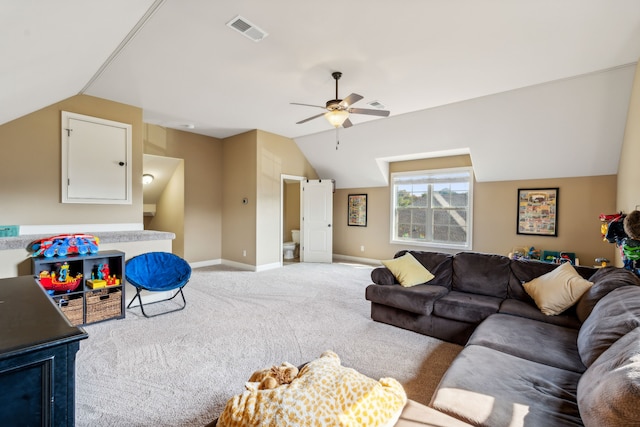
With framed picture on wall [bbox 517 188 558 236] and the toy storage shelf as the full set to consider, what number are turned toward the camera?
2

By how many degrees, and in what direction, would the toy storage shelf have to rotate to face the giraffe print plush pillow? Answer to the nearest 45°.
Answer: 0° — it already faces it

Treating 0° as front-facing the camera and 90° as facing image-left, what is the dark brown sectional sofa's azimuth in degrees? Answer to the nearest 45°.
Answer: approximately 45°

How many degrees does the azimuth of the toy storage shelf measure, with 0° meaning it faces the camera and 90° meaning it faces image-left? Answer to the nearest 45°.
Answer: approximately 0°

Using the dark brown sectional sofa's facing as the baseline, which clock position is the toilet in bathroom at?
The toilet in bathroom is roughly at 3 o'clock from the dark brown sectional sofa.

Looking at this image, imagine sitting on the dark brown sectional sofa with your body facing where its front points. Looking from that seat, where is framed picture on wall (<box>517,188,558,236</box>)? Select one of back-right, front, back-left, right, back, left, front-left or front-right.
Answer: back-right

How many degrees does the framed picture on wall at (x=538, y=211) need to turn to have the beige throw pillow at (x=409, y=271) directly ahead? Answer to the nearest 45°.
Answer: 0° — it already faces it

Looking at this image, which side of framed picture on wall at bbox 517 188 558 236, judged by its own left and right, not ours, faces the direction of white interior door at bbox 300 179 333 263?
right

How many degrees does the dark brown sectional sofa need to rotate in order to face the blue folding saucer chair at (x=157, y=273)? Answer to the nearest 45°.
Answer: approximately 45° to its right

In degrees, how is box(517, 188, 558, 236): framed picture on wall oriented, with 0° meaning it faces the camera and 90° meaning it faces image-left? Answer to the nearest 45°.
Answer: approximately 0°
